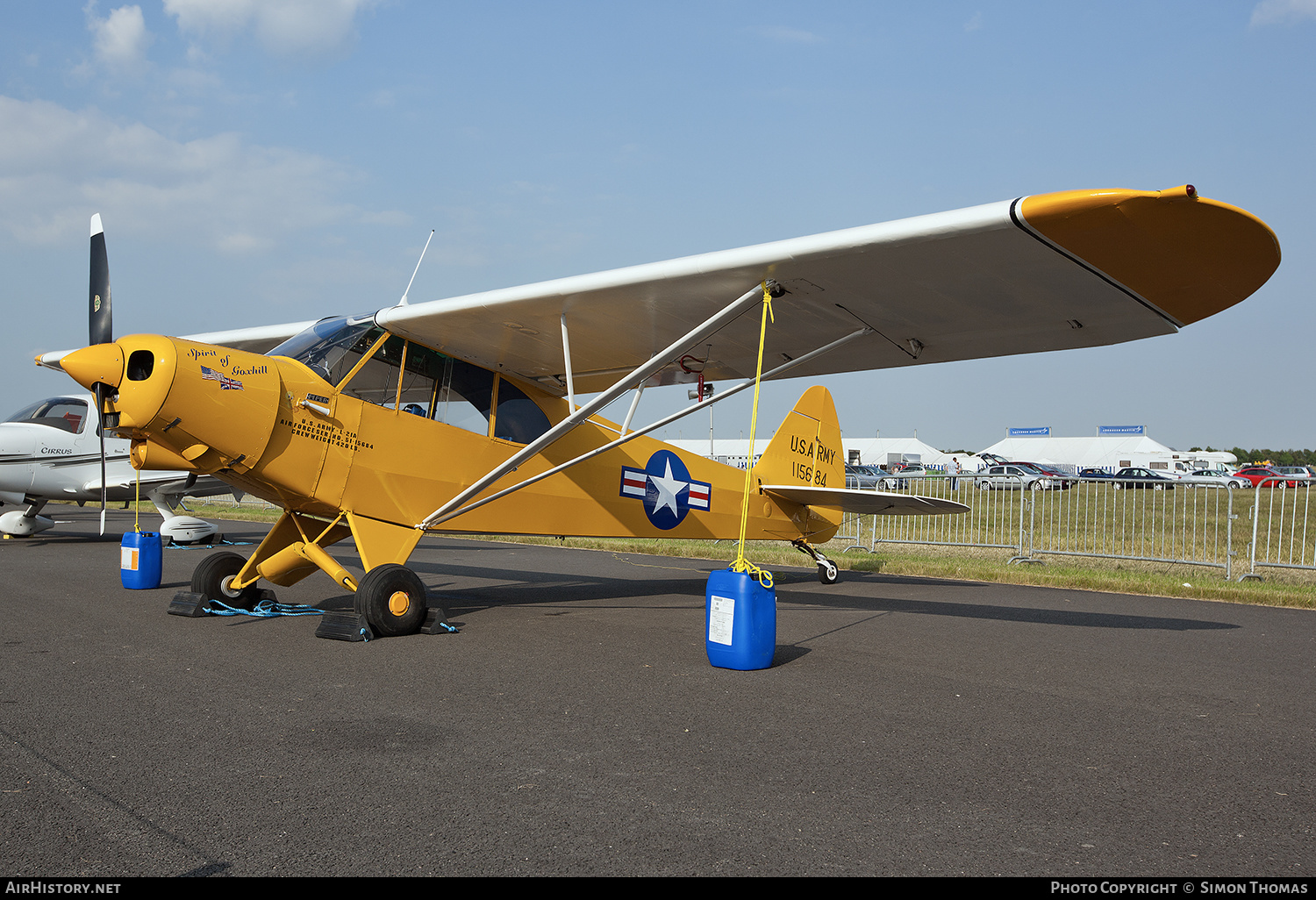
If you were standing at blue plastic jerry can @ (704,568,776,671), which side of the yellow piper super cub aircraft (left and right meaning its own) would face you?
left

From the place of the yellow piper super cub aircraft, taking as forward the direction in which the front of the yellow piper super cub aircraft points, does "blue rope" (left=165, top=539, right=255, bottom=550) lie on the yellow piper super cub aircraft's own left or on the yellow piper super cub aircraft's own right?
on the yellow piper super cub aircraft's own right

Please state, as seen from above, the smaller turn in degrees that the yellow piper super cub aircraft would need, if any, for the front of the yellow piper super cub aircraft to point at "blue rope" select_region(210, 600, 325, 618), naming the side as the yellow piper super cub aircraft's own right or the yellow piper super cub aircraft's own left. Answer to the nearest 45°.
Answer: approximately 45° to the yellow piper super cub aircraft's own right

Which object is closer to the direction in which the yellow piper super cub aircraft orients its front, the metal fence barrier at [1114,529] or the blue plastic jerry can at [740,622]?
the blue plastic jerry can

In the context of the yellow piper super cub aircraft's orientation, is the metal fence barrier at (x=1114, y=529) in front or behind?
behind

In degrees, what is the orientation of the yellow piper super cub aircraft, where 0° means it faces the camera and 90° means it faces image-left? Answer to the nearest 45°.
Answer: approximately 45°

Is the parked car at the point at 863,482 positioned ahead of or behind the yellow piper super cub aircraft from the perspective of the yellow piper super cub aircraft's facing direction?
behind

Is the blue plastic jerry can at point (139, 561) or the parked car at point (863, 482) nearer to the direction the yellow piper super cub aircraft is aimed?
the blue plastic jerry can

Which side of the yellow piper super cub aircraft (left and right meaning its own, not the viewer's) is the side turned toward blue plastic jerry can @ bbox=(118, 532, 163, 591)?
right
